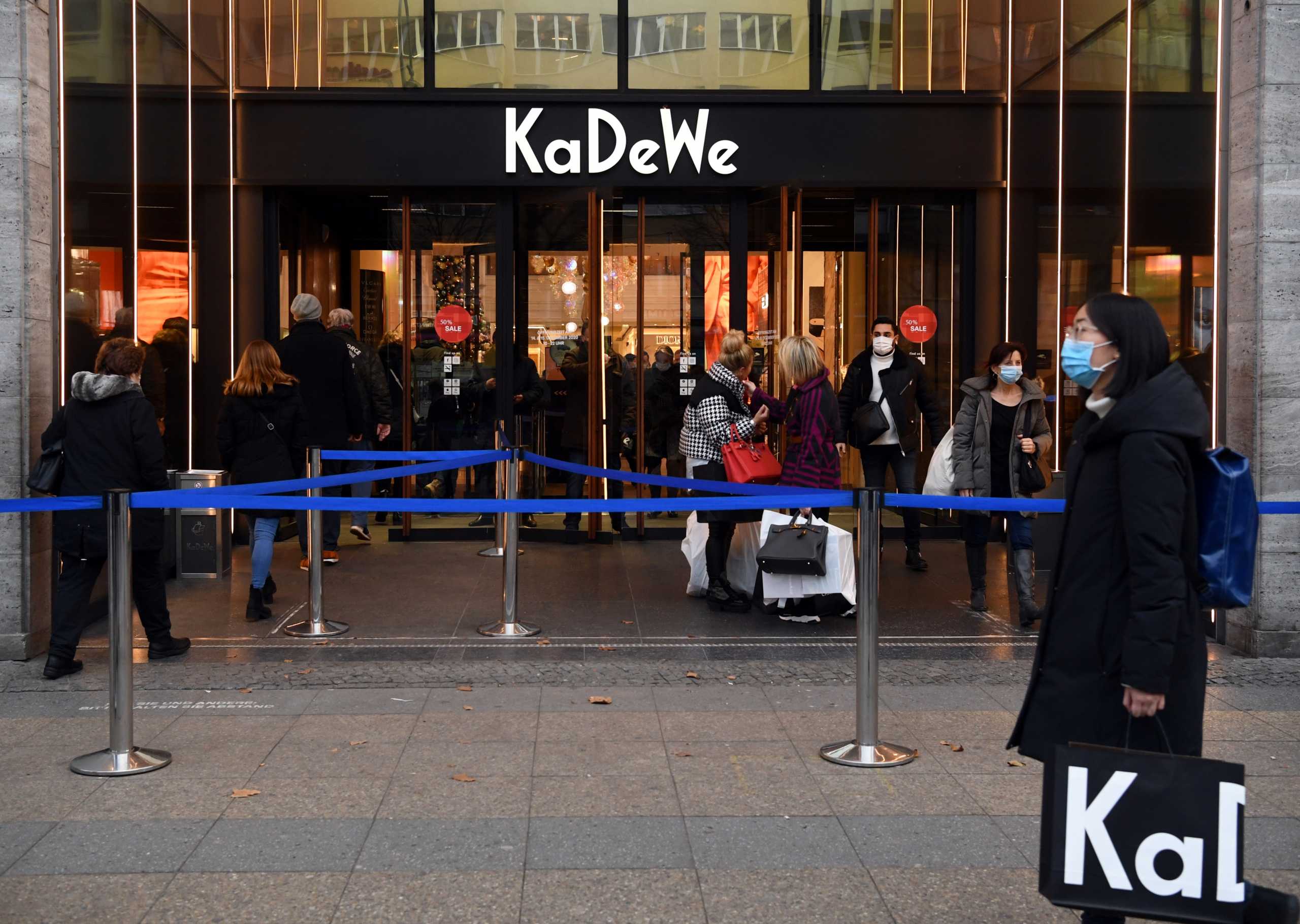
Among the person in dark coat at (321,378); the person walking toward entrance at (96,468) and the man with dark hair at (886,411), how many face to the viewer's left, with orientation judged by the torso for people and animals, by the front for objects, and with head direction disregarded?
0

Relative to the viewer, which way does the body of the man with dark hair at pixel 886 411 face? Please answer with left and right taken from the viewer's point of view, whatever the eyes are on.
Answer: facing the viewer

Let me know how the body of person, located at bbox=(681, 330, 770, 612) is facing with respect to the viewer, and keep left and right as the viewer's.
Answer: facing to the right of the viewer

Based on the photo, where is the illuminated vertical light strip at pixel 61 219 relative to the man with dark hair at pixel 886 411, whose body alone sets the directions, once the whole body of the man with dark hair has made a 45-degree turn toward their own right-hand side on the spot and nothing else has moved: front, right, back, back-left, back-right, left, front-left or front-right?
front

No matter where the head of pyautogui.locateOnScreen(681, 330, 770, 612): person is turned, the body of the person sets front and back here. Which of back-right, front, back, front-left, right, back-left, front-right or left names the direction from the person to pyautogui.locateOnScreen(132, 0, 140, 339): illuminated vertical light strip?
back

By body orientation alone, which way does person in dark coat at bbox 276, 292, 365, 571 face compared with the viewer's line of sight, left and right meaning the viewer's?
facing away from the viewer

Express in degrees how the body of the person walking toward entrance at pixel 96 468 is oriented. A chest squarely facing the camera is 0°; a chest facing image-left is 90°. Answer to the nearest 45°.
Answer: approximately 225°

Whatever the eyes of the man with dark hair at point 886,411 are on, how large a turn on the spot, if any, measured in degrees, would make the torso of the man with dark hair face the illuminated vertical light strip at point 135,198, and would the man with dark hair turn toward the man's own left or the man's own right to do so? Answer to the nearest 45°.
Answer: approximately 90° to the man's own right

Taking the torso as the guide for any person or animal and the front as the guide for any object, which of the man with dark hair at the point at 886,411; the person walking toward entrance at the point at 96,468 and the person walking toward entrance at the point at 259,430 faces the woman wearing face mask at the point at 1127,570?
the man with dark hair
